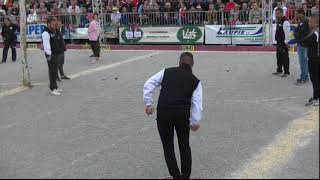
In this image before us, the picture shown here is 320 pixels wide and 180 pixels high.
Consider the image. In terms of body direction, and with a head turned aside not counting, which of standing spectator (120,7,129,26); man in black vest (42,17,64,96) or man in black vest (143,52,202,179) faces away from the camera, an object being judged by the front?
man in black vest (143,52,202,179)

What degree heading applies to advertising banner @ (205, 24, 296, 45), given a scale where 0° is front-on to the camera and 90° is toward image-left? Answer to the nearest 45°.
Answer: approximately 0°

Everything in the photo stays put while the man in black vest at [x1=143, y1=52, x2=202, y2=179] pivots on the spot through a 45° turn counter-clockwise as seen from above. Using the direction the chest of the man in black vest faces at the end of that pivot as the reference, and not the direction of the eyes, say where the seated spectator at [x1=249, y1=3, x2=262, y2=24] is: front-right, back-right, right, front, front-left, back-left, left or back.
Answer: front-right

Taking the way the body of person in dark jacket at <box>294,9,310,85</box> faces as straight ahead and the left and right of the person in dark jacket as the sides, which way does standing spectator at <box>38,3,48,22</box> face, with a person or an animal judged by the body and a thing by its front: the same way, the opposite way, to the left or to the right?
to the left

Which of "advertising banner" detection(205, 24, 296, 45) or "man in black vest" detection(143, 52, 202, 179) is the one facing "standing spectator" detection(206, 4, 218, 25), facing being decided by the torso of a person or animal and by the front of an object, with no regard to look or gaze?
the man in black vest

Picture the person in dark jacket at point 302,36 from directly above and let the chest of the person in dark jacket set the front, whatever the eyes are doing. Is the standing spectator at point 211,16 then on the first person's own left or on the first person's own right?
on the first person's own right

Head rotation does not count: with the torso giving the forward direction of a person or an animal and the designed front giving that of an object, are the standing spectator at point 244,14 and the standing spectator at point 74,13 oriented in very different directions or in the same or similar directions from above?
same or similar directions

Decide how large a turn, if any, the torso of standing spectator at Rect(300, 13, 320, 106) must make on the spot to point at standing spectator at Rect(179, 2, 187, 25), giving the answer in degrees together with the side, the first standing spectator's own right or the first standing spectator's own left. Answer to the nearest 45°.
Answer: approximately 90° to the first standing spectator's own right

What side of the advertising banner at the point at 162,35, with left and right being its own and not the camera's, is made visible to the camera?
front

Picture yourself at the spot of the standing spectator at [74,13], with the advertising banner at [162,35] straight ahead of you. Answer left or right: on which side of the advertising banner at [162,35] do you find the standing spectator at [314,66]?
right

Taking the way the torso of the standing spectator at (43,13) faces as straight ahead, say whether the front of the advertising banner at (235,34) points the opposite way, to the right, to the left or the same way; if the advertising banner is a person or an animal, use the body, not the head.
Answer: the same way

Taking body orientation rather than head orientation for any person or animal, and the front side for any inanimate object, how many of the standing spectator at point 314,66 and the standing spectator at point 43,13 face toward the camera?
1

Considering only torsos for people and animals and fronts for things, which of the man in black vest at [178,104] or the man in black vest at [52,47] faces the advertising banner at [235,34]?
the man in black vest at [178,104]

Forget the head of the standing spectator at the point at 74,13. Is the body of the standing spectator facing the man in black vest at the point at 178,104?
yes

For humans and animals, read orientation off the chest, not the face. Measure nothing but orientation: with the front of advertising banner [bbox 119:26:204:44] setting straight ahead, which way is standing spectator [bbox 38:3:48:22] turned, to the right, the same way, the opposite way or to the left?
the same way

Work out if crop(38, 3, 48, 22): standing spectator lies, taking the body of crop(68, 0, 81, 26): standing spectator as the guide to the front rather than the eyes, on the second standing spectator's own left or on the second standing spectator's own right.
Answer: on the second standing spectator's own right

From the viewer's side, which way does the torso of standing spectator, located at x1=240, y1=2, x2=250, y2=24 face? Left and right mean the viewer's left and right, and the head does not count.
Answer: facing the viewer

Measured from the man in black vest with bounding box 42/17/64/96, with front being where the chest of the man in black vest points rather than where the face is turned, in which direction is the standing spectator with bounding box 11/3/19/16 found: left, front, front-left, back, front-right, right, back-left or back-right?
back-left

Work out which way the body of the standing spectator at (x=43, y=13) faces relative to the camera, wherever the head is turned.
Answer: toward the camera

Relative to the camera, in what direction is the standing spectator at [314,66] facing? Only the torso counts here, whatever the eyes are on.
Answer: to the viewer's left

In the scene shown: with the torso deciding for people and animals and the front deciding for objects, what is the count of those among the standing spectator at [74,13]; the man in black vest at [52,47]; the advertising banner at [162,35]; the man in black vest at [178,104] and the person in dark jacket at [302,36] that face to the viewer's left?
1
